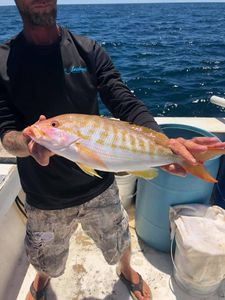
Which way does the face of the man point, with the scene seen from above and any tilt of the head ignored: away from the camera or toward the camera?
toward the camera

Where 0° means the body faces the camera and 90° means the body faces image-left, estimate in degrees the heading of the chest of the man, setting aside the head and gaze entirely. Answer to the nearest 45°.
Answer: approximately 0°

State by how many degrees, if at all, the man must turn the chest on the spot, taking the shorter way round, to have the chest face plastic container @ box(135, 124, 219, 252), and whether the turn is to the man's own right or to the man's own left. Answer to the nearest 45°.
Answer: approximately 135° to the man's own left

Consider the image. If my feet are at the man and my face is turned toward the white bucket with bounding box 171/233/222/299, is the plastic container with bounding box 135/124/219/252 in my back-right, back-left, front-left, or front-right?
front-left

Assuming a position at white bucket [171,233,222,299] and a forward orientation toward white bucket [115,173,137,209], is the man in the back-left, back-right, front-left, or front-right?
front-left
